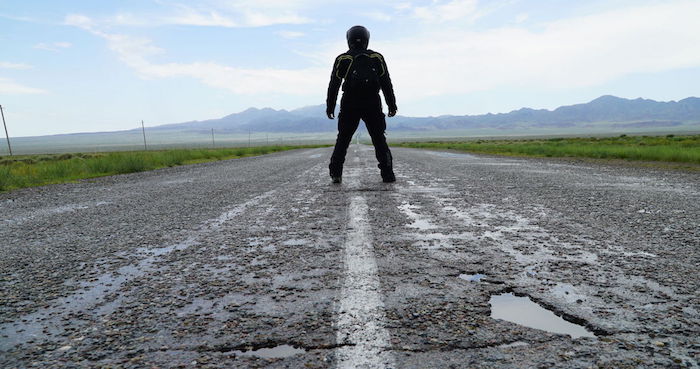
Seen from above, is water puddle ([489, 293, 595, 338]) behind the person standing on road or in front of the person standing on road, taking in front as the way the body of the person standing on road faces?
behind

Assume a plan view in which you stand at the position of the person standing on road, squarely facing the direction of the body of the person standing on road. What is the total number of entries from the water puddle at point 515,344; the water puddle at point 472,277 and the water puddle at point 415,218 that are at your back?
3

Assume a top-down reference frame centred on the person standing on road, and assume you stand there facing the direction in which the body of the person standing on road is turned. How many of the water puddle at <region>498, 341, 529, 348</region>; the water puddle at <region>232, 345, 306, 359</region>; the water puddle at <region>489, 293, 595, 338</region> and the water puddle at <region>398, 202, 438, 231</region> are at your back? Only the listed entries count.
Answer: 4

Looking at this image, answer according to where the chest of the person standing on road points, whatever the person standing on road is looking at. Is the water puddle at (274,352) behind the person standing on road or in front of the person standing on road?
behind

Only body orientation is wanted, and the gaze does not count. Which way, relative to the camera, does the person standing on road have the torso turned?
away from the camera

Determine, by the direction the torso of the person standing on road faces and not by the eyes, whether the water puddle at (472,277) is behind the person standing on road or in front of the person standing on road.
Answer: behind

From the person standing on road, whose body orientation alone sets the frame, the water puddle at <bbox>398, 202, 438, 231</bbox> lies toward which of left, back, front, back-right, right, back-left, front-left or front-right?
back

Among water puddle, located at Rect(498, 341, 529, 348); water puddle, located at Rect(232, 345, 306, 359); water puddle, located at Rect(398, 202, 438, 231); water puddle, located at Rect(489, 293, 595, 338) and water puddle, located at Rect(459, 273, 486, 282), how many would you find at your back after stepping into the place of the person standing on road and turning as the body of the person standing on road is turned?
5

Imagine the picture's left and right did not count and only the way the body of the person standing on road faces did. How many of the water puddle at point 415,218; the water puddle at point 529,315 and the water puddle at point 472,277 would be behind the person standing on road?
3

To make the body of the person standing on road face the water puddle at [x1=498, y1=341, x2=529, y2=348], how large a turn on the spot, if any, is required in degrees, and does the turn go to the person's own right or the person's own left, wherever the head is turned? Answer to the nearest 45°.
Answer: approximately 180°
